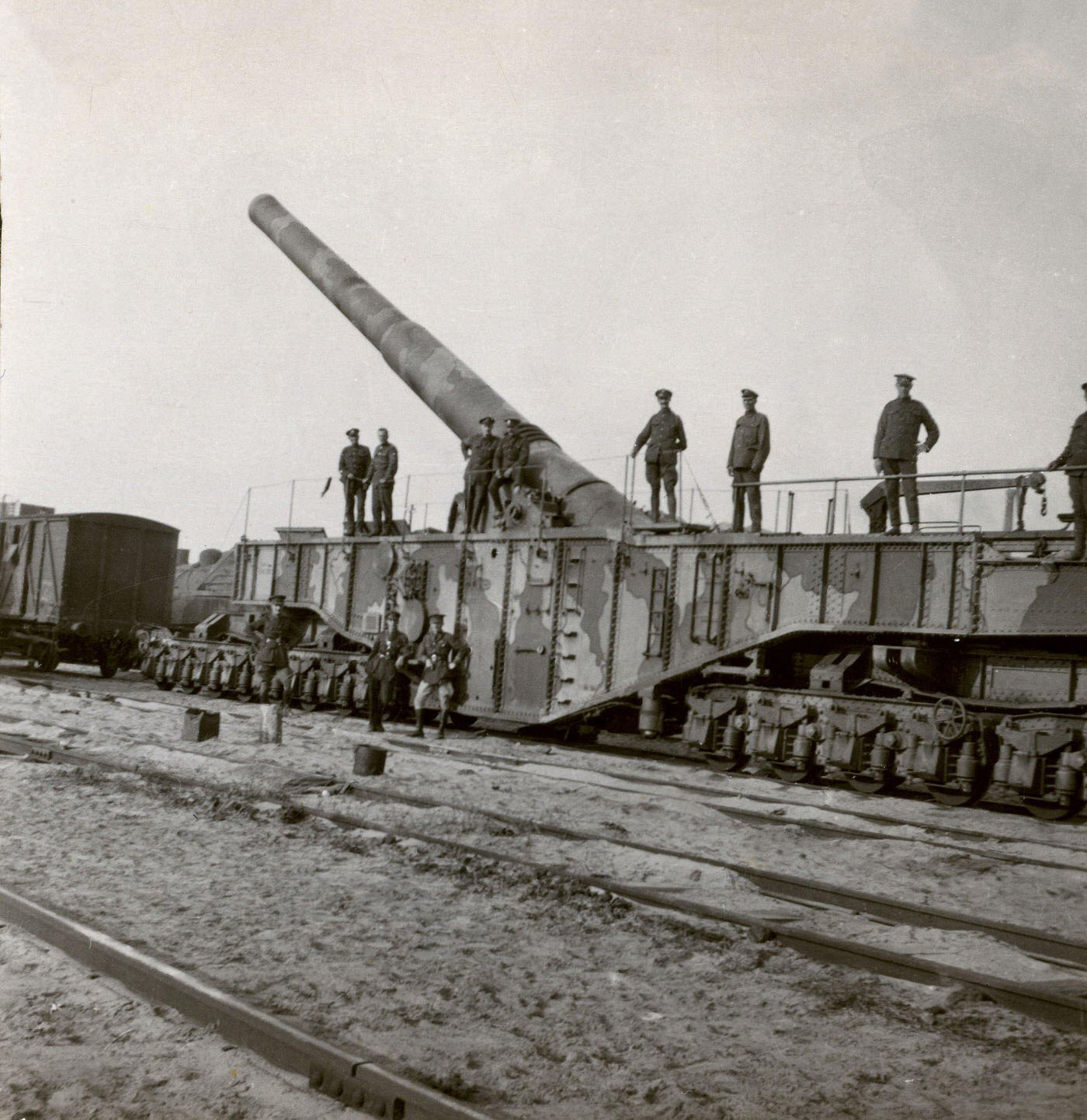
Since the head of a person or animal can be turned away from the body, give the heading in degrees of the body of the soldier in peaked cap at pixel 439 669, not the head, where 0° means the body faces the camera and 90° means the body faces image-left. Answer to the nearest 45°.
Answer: approximately 0°

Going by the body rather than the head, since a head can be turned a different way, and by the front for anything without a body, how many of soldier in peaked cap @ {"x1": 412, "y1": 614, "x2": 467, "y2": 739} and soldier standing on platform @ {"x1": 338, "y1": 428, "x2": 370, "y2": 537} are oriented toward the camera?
2

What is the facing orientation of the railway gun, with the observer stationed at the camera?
facing away from the viewer and to the left of the viewer

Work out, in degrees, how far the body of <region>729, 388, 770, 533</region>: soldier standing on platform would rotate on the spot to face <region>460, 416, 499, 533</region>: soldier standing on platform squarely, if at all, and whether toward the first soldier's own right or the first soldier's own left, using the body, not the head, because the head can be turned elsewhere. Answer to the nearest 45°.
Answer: approximately 90° to the first soldier's own right

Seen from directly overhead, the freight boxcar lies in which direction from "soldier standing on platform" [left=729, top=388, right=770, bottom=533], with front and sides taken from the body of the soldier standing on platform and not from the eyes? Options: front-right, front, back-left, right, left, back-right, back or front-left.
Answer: right
